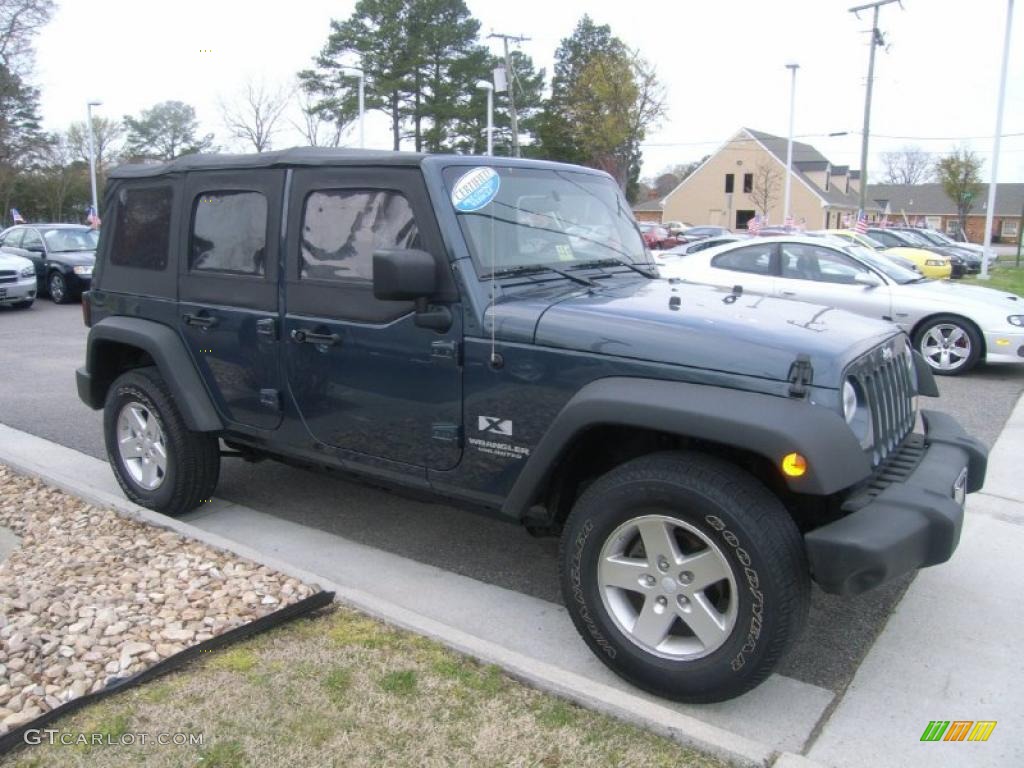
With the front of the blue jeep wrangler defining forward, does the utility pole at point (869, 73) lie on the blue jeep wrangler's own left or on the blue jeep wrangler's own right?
on the blue jeep wrangler's own left

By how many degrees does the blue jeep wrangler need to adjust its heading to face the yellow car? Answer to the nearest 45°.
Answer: approximately 90° to its left

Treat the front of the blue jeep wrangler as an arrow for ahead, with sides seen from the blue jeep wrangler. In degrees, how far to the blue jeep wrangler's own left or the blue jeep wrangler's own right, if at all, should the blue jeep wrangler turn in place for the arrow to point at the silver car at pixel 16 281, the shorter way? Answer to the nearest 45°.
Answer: approximately 180°

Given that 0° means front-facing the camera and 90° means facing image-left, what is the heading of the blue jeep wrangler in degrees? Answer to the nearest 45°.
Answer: approximately 315°

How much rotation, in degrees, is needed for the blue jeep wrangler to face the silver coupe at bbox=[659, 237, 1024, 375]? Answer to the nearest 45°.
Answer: approximately 90° to its left

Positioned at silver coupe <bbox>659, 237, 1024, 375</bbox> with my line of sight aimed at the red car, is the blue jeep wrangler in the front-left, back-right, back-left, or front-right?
back-left

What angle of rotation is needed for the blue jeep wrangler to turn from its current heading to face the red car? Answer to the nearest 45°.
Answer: approximately 135° to its left
